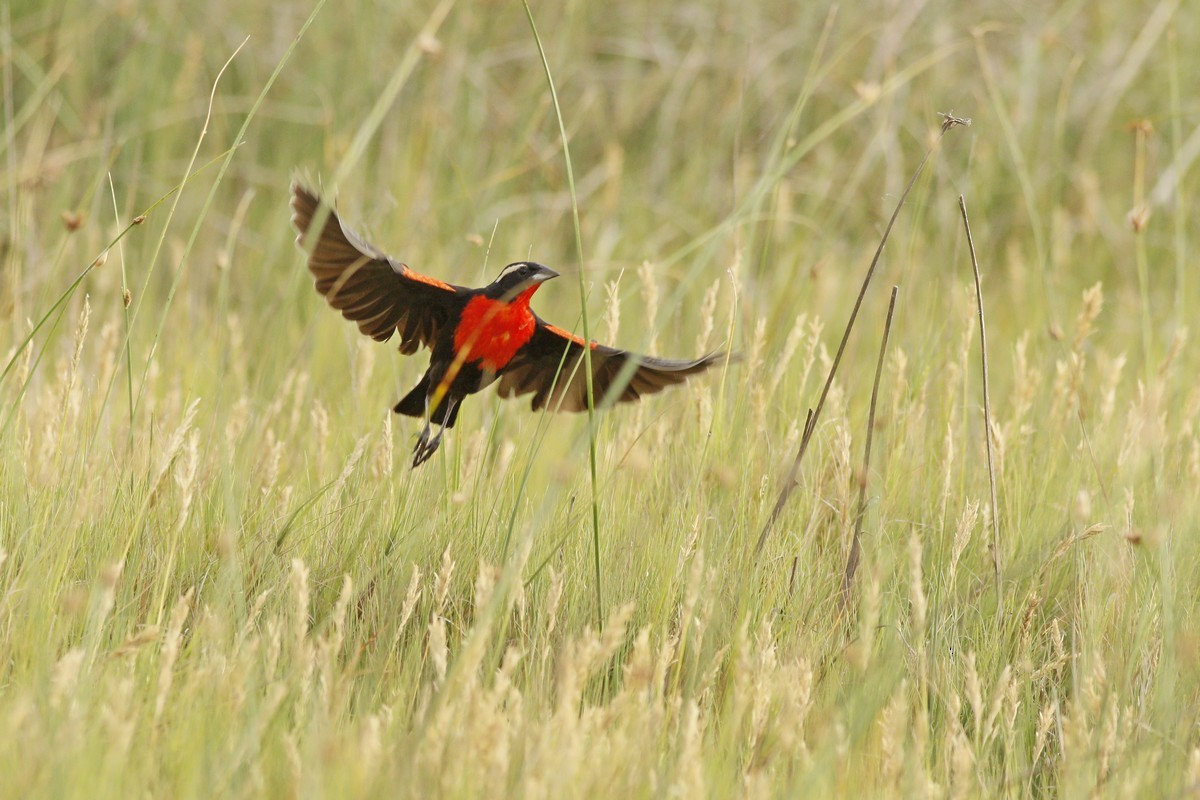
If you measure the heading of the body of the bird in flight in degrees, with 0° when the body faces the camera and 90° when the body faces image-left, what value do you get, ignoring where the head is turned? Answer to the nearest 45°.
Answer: approximately 315°
